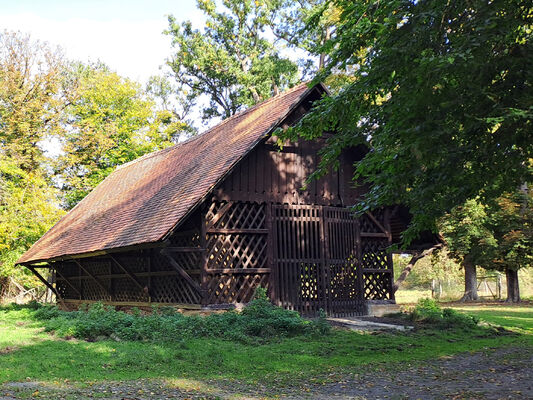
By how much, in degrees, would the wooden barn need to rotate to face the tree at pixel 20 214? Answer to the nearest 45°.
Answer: approximately 180°

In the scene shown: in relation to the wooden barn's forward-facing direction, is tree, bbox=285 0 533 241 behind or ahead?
ahead

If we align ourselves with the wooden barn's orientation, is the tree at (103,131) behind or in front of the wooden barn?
behind

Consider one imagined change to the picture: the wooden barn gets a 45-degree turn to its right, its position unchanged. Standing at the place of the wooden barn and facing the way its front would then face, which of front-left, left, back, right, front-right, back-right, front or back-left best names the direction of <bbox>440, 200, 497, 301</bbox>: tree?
back-left

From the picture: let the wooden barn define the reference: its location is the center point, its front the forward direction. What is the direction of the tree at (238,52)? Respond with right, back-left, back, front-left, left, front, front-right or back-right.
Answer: back-left

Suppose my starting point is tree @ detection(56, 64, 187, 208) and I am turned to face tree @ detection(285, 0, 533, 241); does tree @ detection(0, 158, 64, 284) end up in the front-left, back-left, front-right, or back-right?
front-right

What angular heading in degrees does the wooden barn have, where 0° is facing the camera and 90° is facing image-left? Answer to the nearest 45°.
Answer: approximately 315°

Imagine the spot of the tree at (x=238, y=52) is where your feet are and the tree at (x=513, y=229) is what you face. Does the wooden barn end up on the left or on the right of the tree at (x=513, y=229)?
right

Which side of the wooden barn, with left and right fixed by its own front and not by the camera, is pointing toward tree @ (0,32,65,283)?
back

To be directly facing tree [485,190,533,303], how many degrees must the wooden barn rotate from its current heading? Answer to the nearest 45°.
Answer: approximately 90° to its left

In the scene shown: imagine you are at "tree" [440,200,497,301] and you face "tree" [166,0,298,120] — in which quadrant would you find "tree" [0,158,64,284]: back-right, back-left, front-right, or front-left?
front-left
